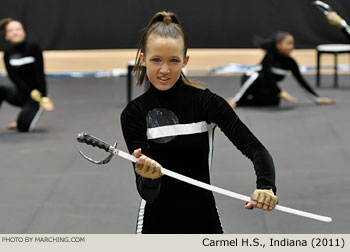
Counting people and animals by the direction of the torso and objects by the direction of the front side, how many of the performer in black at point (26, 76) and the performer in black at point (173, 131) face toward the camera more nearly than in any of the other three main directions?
2

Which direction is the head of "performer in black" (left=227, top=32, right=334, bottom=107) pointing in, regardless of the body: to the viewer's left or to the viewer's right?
to the viewer's right

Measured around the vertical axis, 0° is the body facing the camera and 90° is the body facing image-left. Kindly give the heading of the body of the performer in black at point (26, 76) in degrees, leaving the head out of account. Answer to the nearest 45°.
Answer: approximately 0°

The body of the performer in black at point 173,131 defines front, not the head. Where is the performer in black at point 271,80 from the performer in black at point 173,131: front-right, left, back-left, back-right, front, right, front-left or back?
back

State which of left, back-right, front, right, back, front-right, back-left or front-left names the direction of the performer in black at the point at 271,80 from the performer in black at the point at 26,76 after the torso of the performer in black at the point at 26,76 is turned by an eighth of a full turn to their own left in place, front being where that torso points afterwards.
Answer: front-left

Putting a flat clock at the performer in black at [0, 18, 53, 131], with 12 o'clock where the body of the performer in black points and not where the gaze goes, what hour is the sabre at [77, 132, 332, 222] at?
The sabre is roughly at 12 o'clock from the performer in black.

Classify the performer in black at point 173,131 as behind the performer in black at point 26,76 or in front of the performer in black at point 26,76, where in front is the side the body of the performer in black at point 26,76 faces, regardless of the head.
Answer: in front
